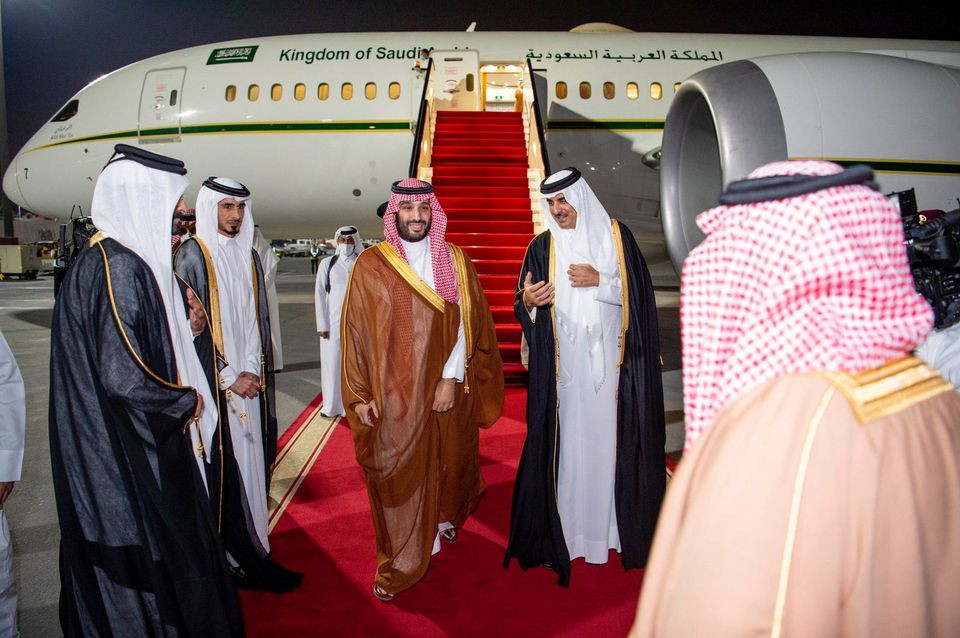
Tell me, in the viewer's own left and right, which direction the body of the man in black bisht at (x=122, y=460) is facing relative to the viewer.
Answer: facing to the right of the viewer

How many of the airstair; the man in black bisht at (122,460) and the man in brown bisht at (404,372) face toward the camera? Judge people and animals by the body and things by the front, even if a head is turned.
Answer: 2

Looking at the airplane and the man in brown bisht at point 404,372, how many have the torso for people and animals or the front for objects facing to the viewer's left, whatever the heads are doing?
1

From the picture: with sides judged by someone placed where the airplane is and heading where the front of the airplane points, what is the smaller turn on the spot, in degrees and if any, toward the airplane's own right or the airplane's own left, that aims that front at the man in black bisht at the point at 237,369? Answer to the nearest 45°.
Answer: approximately 90° to the airplane's own left

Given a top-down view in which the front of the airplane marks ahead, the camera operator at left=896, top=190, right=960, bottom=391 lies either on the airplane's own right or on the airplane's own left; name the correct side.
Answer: on the airplane's own left

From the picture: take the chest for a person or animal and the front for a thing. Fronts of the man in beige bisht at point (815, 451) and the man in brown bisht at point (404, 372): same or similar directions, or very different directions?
very different directions

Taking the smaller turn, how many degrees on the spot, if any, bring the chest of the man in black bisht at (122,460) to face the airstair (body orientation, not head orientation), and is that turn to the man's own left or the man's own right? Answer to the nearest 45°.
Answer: approximately 45° to the man's own left

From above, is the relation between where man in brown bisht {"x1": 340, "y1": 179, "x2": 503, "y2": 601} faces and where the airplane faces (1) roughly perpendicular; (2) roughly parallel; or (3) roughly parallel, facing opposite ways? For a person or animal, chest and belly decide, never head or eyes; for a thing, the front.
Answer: roughly perpendicular

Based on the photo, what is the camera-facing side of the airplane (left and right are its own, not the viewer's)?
left
